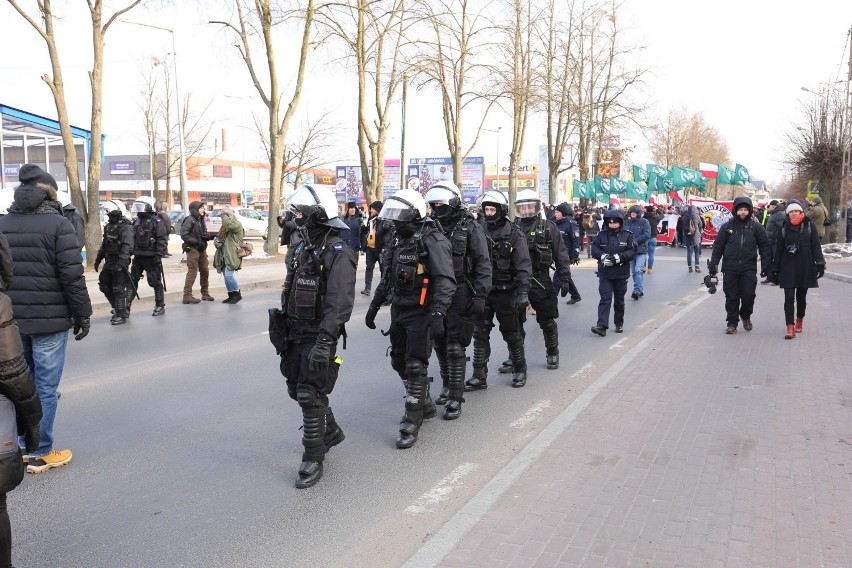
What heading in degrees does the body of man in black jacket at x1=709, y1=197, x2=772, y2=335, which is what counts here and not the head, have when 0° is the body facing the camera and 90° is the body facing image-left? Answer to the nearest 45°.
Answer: approximately 0°

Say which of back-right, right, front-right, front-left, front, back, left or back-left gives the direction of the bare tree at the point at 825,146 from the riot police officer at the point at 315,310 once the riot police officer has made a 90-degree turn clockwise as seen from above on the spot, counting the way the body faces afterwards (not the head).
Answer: right

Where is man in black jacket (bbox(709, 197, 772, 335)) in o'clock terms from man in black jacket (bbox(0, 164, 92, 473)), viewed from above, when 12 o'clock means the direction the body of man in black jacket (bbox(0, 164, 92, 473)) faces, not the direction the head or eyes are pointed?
man in black jacket (bbox(709, 197, 772, 335)) is roughly at 1 o'clock from man in black jacket (bbox(0, 164, 92, 473)).

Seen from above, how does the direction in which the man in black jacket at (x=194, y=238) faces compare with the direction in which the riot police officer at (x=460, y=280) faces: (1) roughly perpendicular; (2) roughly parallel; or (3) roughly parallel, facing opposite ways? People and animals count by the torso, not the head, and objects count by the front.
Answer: roughly perpendicular

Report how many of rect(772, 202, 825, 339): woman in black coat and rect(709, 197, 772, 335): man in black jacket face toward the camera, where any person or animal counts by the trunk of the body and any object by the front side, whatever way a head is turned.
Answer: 2

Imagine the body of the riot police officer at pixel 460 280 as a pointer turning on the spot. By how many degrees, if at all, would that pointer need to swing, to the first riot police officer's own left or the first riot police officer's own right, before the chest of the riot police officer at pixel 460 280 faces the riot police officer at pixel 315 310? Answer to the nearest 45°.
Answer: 0° — they already face them

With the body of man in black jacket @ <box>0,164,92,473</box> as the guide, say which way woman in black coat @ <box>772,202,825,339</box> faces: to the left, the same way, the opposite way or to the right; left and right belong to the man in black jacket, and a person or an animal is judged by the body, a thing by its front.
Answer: the opposite way

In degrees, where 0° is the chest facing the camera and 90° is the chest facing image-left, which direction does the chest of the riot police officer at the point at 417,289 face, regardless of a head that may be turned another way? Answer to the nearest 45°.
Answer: approximately 45°

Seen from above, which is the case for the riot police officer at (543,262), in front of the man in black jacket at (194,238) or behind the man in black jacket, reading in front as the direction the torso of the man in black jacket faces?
in front

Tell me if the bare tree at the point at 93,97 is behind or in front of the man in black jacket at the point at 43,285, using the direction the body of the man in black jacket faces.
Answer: in front

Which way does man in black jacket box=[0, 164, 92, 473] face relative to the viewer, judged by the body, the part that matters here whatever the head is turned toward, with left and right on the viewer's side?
facing away from the viewer and to the right of the viewer

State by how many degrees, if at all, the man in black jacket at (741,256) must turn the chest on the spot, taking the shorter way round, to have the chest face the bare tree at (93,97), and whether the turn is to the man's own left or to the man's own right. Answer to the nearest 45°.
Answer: approximately 90° to the man's own right

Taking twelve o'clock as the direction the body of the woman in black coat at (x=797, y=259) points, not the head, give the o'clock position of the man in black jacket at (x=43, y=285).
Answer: The man in black jacket is roughly at 1 o'clock from the woman in black coat.

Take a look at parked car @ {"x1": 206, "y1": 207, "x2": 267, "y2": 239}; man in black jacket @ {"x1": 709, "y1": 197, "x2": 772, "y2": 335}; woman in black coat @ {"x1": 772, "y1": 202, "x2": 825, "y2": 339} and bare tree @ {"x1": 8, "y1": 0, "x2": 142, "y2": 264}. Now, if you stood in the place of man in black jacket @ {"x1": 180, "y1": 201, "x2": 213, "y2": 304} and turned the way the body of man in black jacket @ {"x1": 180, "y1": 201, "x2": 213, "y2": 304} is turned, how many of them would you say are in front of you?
2
